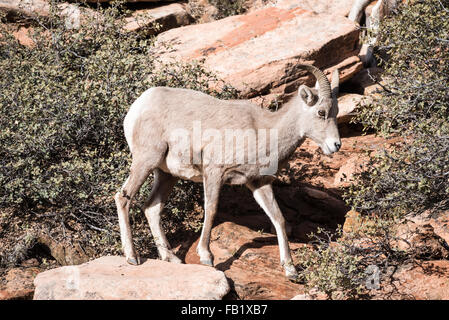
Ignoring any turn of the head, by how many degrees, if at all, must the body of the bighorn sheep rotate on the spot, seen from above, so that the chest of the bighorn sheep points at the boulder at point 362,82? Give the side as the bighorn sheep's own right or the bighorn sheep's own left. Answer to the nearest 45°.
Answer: approximately 45° to the bighorn sheep's own left

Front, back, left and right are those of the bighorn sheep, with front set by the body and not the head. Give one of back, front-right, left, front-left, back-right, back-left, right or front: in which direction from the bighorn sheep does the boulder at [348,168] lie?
front-left

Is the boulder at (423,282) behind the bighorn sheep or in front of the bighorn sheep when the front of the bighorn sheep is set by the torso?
in front

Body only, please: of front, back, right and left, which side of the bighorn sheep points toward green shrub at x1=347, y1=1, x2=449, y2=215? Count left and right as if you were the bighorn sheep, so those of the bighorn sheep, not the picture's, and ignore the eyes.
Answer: front

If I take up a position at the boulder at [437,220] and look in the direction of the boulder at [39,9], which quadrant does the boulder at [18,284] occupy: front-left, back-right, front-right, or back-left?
front-left

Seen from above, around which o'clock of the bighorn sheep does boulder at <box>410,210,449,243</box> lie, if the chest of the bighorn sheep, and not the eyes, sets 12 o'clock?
The boulder is roughly at 12 o'clock from the bighorn sheep.

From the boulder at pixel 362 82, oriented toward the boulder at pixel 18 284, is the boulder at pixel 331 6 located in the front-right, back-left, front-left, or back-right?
back-right

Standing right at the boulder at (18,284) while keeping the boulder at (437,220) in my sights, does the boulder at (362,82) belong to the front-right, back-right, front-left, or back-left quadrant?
front-left

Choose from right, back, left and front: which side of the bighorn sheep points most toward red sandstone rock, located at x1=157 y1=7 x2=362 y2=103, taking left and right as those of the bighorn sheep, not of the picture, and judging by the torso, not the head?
left

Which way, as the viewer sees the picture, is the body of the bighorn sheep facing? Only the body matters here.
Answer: to the viewer's right

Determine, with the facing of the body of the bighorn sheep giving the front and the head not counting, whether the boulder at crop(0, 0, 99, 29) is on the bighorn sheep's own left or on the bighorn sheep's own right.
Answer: on the bighorn sheep's own left

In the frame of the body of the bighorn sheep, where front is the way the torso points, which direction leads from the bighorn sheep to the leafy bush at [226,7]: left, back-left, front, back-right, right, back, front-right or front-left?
left

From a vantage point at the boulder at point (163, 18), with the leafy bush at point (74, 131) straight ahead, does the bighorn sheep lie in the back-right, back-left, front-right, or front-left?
front-left

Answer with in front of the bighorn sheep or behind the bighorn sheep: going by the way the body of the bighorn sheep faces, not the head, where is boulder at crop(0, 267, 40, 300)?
behind
